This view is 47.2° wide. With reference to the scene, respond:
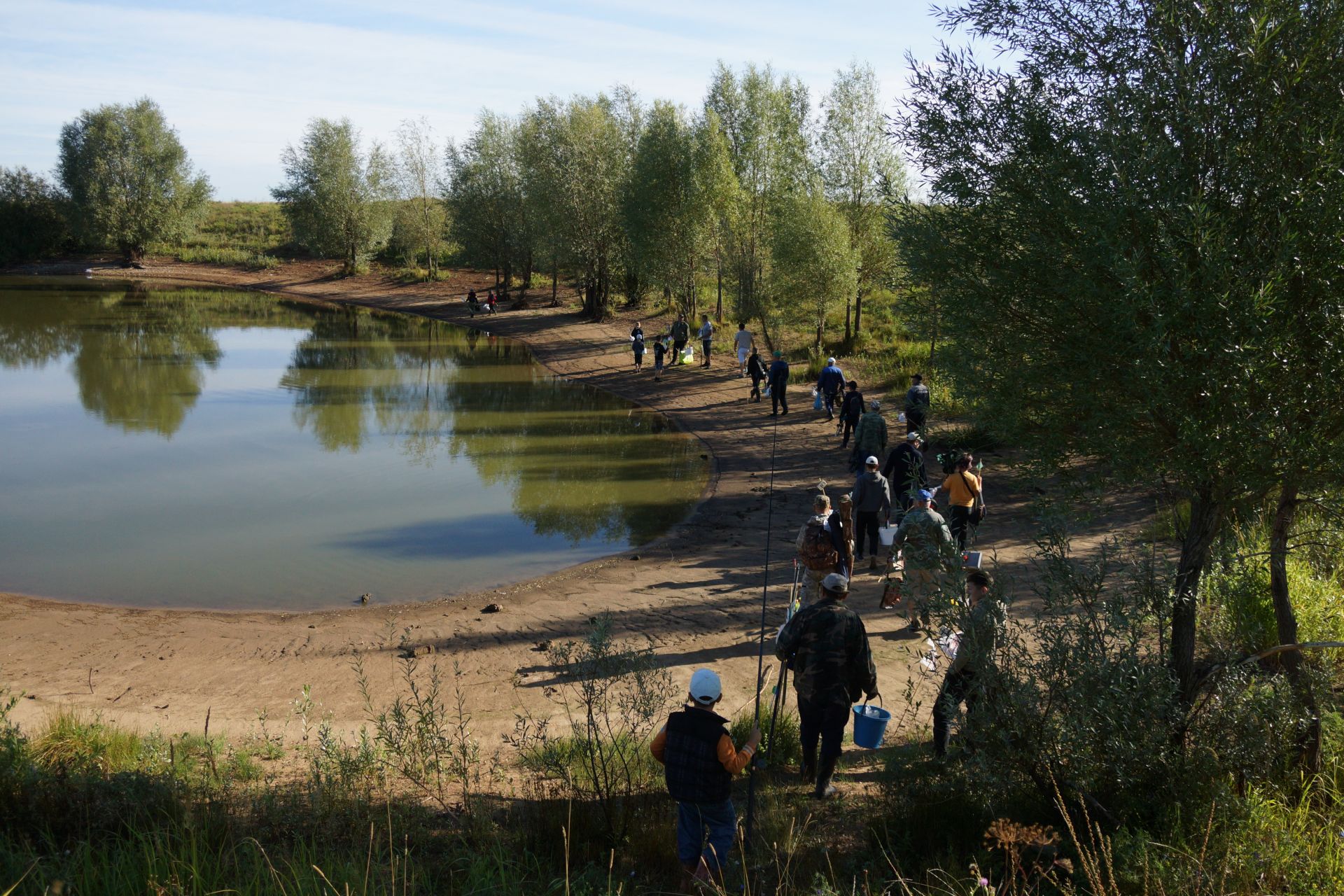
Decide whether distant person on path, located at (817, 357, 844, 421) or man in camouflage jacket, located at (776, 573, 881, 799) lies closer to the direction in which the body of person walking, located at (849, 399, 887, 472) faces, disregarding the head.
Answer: the distant person on path

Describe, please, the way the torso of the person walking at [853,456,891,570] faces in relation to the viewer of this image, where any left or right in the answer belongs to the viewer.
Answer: facing away from the viewer

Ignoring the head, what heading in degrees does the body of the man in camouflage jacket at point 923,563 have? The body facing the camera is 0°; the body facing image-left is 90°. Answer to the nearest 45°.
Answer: approximately 180°

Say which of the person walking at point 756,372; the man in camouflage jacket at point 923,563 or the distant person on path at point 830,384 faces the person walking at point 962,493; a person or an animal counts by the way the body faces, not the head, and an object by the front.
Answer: the man in camouflage jacket

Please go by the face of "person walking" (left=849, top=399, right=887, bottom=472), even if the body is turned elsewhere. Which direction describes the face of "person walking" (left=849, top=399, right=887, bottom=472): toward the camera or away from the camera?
away from the camera

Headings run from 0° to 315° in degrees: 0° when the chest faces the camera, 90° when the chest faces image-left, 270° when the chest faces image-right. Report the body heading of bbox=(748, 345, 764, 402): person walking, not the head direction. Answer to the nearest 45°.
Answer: approximately 180°

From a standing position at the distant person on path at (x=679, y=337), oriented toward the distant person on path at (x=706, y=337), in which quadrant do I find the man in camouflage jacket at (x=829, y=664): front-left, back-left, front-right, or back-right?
front-right

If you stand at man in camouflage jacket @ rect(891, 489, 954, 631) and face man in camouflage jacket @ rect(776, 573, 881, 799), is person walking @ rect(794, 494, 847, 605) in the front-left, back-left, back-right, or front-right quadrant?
front-right

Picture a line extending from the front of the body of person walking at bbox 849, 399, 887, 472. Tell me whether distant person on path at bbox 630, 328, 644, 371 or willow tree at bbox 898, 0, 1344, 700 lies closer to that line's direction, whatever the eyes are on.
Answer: the distant person on path

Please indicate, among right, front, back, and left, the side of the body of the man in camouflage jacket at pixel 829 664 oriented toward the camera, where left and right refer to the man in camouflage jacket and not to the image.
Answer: back

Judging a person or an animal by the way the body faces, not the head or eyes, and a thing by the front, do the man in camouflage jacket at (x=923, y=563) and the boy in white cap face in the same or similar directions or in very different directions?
same or similar directions

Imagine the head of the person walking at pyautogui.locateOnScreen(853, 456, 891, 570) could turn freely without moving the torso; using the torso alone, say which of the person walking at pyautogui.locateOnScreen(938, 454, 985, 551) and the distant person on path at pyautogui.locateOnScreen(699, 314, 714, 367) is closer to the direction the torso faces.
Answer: the distant person on path

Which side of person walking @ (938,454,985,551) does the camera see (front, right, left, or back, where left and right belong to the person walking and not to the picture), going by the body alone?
back

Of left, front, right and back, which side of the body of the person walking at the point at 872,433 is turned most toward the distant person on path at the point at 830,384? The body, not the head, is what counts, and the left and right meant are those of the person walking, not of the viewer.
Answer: front

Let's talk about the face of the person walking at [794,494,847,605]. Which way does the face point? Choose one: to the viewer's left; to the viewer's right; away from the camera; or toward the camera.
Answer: away from the camera

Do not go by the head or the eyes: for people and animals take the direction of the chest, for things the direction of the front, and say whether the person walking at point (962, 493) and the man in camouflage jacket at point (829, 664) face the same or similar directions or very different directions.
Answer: same or similar directions

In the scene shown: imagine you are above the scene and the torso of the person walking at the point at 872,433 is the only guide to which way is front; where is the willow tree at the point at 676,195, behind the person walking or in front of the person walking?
in front

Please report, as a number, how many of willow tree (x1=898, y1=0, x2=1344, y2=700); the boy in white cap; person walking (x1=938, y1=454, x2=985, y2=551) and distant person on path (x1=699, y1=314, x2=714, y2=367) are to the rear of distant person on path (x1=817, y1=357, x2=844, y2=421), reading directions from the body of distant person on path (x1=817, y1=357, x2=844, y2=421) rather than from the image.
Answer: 3
